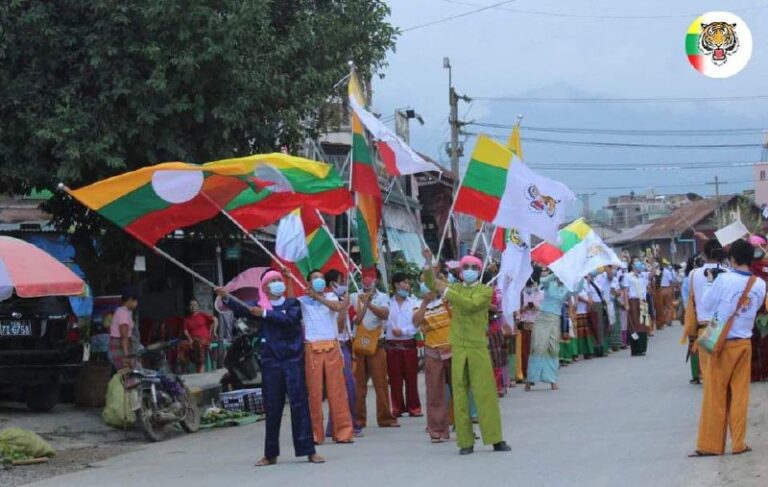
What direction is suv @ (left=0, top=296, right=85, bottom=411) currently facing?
away from the camera

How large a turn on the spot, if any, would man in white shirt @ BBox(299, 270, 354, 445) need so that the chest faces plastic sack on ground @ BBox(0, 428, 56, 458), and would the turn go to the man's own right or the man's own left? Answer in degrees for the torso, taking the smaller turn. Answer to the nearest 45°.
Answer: approximately 90° to the man's own right

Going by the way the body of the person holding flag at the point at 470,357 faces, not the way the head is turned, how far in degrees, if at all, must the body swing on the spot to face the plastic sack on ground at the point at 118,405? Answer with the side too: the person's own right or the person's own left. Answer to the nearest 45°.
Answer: approximately 135° to the person's own right

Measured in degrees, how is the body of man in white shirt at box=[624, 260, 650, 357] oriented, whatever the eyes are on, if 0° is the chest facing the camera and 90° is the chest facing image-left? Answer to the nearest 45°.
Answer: approximately 0°

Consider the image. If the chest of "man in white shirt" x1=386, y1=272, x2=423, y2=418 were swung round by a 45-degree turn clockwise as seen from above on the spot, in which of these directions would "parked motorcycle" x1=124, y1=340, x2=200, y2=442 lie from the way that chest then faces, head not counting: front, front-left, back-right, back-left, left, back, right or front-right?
front-right

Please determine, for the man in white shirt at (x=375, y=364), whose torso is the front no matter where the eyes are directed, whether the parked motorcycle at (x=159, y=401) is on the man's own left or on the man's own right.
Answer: on the man's own right
